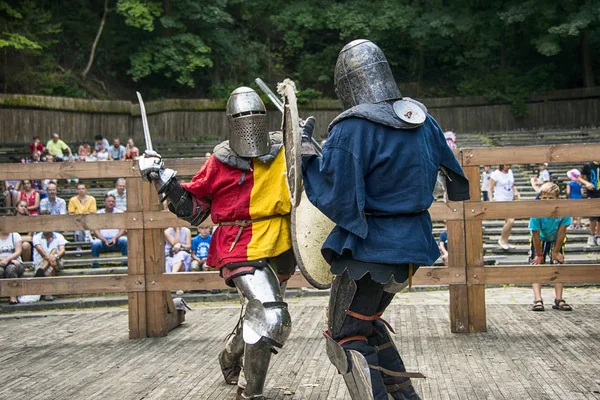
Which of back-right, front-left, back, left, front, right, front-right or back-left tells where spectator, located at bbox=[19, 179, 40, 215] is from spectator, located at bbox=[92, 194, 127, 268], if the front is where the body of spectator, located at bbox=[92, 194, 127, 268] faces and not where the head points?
back-right

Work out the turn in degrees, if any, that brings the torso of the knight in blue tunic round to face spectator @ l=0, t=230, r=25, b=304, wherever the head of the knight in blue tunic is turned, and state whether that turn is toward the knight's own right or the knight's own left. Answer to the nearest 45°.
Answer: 0° — they already face them

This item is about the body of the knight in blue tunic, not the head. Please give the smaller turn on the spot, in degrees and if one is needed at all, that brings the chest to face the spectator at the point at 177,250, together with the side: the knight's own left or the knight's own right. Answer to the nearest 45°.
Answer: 0° — they already face them

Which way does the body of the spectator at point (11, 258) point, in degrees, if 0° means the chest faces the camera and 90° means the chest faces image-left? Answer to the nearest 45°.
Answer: approximately 0°
